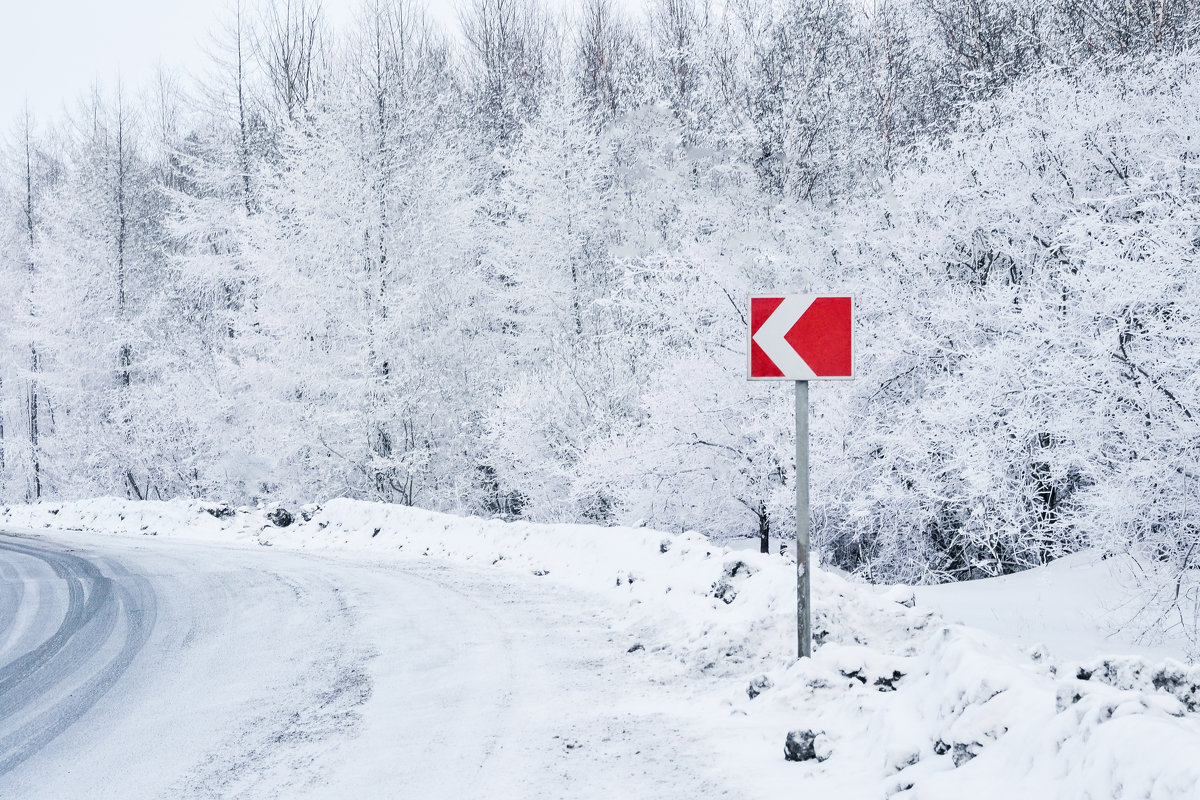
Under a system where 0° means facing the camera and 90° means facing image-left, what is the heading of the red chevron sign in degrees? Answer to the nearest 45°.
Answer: approximately 0°

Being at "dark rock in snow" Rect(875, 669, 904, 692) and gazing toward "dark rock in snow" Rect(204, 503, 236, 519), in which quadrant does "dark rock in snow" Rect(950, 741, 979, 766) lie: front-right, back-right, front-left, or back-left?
back-left

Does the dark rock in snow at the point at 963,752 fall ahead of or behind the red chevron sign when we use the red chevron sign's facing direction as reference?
ahead
